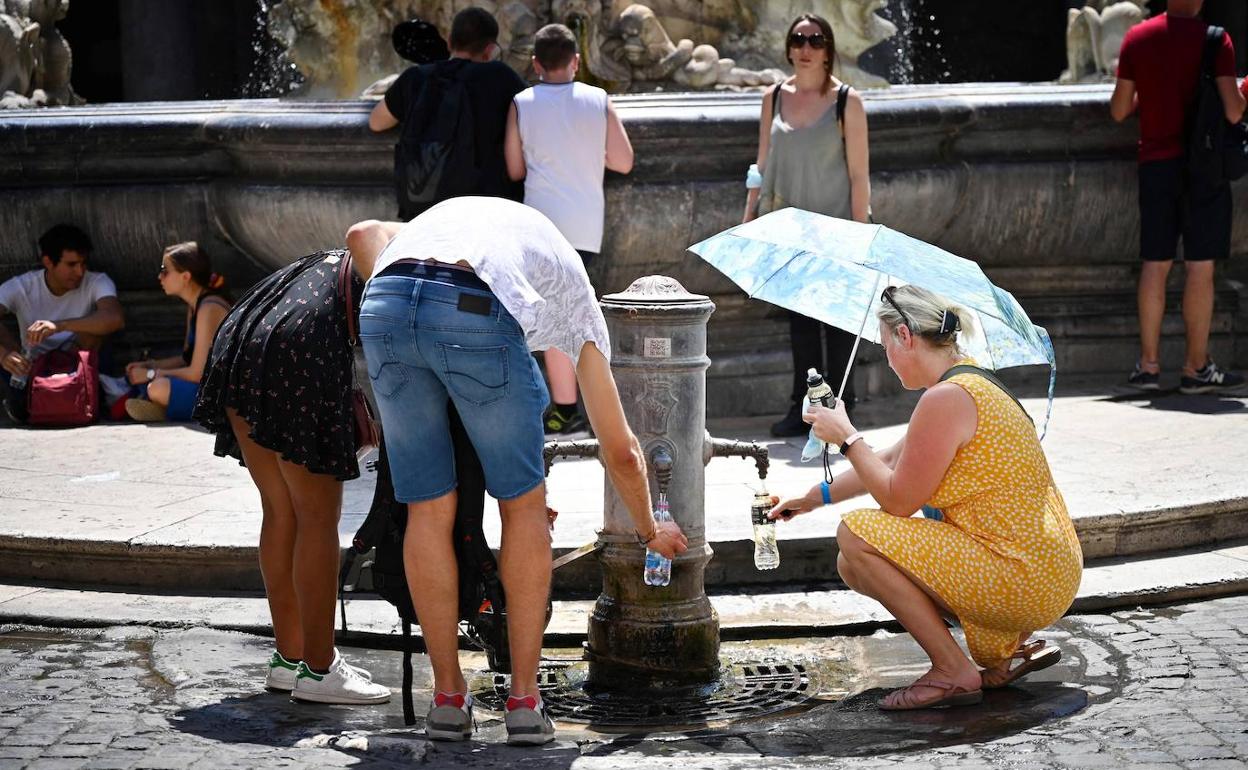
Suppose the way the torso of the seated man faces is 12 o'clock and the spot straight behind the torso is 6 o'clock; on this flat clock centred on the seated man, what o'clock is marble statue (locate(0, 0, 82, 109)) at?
The marble statue is roughly at 6 o'clock from the seated man.

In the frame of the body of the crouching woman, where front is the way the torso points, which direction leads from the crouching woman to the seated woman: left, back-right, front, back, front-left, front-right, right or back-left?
front-right

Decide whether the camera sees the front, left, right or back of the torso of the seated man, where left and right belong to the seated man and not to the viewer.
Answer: front

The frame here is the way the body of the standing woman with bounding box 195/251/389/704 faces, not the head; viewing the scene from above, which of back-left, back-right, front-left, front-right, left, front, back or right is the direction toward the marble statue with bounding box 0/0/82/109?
left

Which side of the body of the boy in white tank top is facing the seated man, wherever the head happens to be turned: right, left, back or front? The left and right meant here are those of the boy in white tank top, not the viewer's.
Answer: left

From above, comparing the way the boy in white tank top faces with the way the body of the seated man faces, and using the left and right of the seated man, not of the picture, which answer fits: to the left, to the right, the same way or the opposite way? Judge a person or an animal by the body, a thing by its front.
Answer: the opposite way

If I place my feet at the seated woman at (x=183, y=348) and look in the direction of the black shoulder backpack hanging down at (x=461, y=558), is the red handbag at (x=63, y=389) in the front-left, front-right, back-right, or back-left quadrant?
back-right

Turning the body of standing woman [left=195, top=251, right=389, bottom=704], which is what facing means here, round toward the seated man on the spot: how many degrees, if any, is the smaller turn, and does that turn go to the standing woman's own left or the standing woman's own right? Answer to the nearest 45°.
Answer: approximately 90° to the standing woman's own left

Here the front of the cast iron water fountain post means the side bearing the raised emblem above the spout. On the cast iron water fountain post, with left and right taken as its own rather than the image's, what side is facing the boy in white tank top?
back

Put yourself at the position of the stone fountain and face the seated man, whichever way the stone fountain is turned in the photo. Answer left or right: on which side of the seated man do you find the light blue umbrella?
left

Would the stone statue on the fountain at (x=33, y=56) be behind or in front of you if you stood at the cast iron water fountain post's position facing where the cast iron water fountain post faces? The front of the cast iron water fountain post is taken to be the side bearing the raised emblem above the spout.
behind

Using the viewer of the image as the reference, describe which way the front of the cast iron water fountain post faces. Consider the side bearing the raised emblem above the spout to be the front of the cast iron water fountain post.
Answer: facing the viewer

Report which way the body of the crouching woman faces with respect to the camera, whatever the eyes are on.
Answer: to the viewer's left

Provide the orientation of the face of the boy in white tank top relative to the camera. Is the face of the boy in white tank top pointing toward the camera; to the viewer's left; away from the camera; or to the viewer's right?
away from the camera

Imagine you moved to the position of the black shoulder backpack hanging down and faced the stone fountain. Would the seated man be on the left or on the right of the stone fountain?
left
